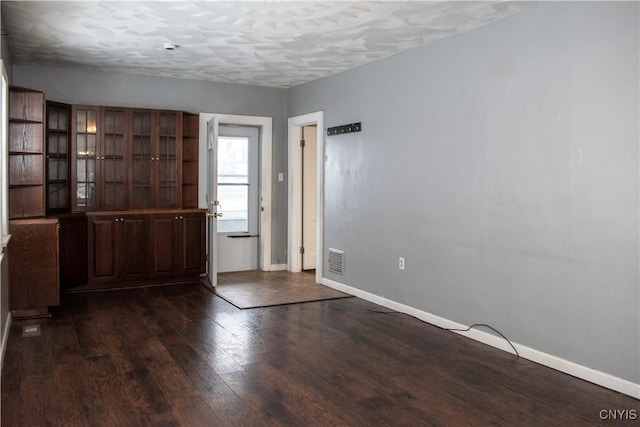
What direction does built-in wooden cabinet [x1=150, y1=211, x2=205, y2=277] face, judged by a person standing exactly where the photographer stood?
facing the viewer

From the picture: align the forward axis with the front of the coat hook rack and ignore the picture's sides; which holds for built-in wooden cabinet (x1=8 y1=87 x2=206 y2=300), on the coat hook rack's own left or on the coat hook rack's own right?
on the coat hook rack's own right

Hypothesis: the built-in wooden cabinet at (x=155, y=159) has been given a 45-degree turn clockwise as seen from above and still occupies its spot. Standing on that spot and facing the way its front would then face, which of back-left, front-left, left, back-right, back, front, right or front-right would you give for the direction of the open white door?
left

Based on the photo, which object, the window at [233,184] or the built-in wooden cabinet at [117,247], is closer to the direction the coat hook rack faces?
the built-in wooden cabinet

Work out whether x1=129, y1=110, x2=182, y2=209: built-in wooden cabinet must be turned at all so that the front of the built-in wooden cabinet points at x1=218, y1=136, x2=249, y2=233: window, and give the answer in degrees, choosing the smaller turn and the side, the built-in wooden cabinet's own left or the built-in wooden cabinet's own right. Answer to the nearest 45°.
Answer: approximately 135° to the built-in wooden cabinet's own left

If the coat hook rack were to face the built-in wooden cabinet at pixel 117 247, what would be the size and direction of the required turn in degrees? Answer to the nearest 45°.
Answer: approximately 45° to its right

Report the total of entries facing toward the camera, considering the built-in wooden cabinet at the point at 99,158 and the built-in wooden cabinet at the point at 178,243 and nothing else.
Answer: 2

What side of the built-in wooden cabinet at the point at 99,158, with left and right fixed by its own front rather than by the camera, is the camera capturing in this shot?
front

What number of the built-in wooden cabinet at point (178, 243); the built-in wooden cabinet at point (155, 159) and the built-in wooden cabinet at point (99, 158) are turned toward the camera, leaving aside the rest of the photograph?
3

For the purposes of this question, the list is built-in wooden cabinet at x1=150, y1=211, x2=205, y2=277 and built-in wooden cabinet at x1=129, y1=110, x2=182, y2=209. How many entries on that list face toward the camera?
2

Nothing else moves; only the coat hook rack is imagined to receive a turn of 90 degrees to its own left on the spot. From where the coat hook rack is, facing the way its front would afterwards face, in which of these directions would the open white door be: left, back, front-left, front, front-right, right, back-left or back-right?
back-right

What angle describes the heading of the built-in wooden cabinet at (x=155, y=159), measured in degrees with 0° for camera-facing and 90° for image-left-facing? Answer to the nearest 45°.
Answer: approximately 0°

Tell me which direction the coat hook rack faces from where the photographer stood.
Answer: facing the viewer and to the left of the viewer

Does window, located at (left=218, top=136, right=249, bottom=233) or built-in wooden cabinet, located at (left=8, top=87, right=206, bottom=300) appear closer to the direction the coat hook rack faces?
the built-in wooden cabinet
